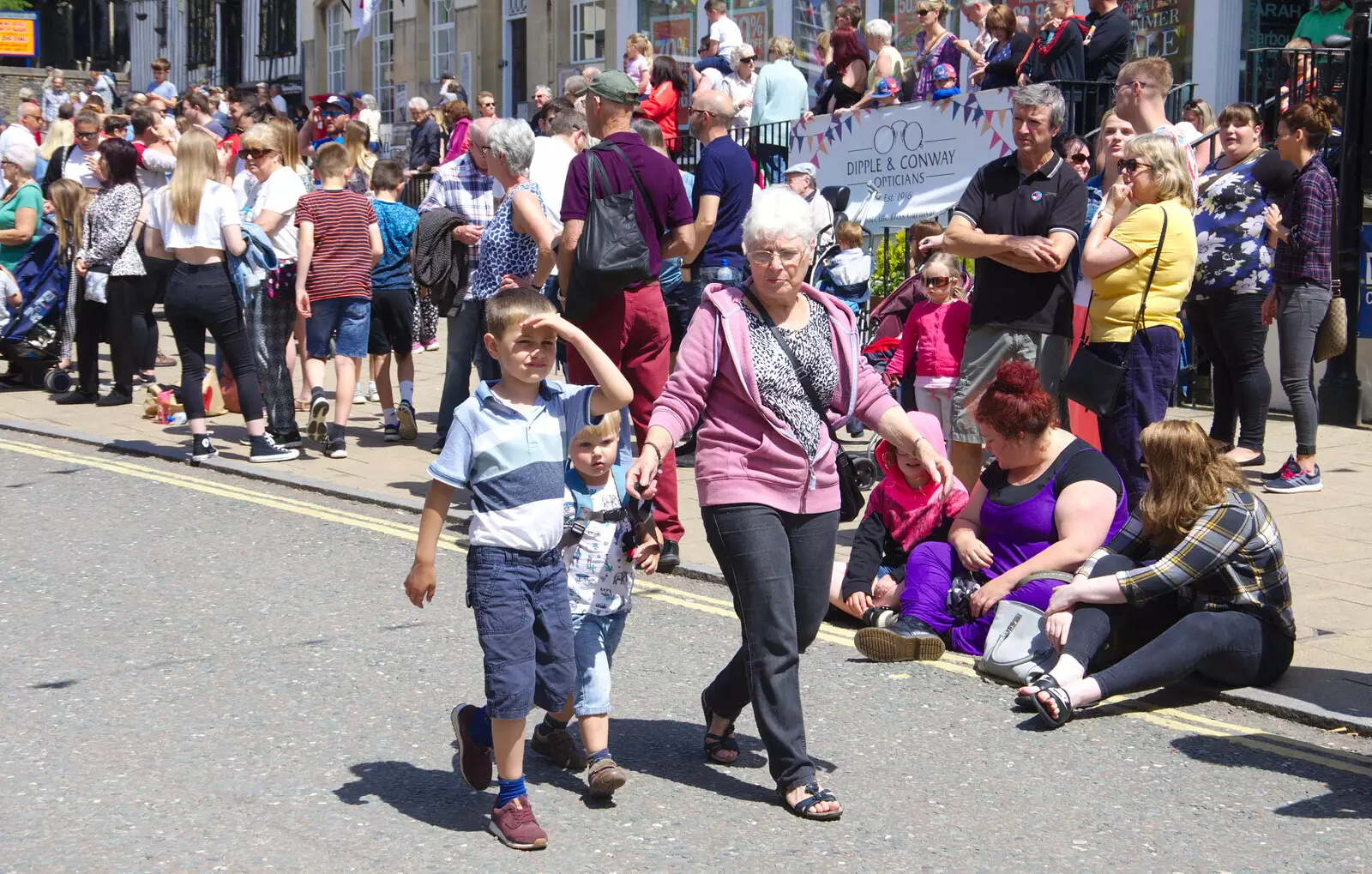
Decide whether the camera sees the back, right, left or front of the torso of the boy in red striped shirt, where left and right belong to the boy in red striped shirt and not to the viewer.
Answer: back

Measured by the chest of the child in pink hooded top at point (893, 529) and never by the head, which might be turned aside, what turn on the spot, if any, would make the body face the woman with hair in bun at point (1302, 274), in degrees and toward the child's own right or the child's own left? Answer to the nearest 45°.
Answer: approximately 135° to the child's own left

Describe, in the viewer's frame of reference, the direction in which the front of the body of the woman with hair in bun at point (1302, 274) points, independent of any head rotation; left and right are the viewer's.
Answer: facing to the left of the viewer

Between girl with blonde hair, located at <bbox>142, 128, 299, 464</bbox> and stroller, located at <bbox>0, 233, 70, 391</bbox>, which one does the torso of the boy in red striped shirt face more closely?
the stroller

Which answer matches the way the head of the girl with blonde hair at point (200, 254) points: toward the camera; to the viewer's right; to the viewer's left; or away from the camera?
away from the camera

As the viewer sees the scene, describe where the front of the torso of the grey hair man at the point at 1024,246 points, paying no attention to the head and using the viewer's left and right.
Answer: facing the viewer

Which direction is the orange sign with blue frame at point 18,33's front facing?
toward the camera

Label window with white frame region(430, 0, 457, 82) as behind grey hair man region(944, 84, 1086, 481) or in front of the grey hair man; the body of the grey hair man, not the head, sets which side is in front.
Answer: behind
